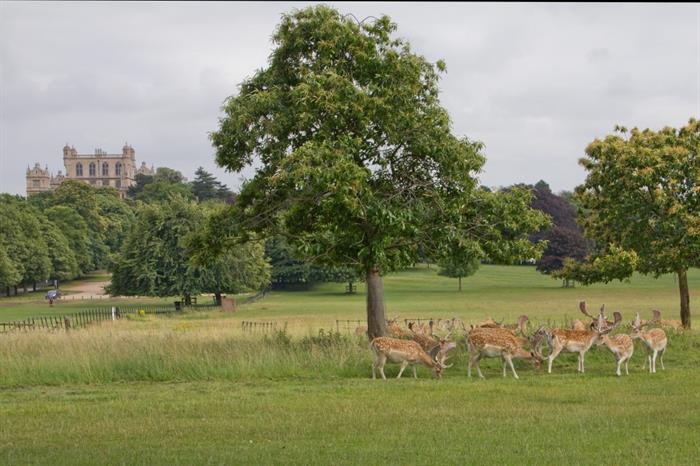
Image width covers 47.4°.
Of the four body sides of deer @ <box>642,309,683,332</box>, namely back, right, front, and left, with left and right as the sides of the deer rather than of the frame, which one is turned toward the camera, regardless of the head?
left

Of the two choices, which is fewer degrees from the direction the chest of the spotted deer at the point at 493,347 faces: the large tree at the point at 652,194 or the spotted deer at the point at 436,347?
the large tree

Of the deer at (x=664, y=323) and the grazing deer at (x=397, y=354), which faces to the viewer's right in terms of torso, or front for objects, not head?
the grazing deer

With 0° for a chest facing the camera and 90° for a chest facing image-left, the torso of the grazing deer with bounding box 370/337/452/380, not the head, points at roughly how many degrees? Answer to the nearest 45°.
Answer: approximately 270°

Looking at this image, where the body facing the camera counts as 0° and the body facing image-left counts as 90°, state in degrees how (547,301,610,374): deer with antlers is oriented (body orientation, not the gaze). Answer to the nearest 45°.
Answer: approximately 270°

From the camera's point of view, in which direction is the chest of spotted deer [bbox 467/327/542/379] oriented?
to the viewer's right

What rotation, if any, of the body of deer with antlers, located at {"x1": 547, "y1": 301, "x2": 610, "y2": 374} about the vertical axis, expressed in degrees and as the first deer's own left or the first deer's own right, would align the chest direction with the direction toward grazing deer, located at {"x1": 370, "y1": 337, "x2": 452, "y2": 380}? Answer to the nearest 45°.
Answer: approximately 135° to the first deer's own right

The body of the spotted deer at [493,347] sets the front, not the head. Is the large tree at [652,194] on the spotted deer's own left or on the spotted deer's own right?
on the spotted deer's own left

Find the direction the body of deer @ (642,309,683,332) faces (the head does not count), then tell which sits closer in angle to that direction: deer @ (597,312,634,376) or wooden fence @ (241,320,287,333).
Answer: the wooden fence

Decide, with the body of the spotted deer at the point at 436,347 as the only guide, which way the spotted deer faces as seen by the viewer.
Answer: to the viewer's right

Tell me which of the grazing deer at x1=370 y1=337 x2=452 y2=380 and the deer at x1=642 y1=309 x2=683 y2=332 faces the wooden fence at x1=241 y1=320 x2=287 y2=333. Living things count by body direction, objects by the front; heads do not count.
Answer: the deer
